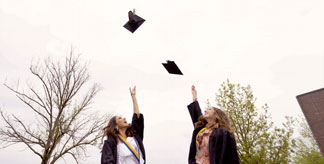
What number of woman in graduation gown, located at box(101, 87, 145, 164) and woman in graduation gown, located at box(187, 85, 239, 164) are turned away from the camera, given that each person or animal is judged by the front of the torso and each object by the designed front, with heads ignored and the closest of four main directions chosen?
0

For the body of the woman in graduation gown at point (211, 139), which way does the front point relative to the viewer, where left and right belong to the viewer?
facing the viewer and to the left of the viewer

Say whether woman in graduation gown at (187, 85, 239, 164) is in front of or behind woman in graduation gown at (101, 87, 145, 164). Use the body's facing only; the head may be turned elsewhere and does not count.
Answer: in front

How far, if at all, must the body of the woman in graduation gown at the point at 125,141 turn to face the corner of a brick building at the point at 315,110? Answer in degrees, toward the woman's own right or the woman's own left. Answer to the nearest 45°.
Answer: approximately 90° to the woman's own left

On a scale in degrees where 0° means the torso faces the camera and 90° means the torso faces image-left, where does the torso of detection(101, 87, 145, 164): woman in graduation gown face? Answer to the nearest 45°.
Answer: approximately 315°

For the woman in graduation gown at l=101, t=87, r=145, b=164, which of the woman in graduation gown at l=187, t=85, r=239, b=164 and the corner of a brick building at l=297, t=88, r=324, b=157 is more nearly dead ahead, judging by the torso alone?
the woman in graduation gown

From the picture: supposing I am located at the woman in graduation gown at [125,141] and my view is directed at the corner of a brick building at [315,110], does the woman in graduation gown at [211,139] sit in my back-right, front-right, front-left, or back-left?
front-right
